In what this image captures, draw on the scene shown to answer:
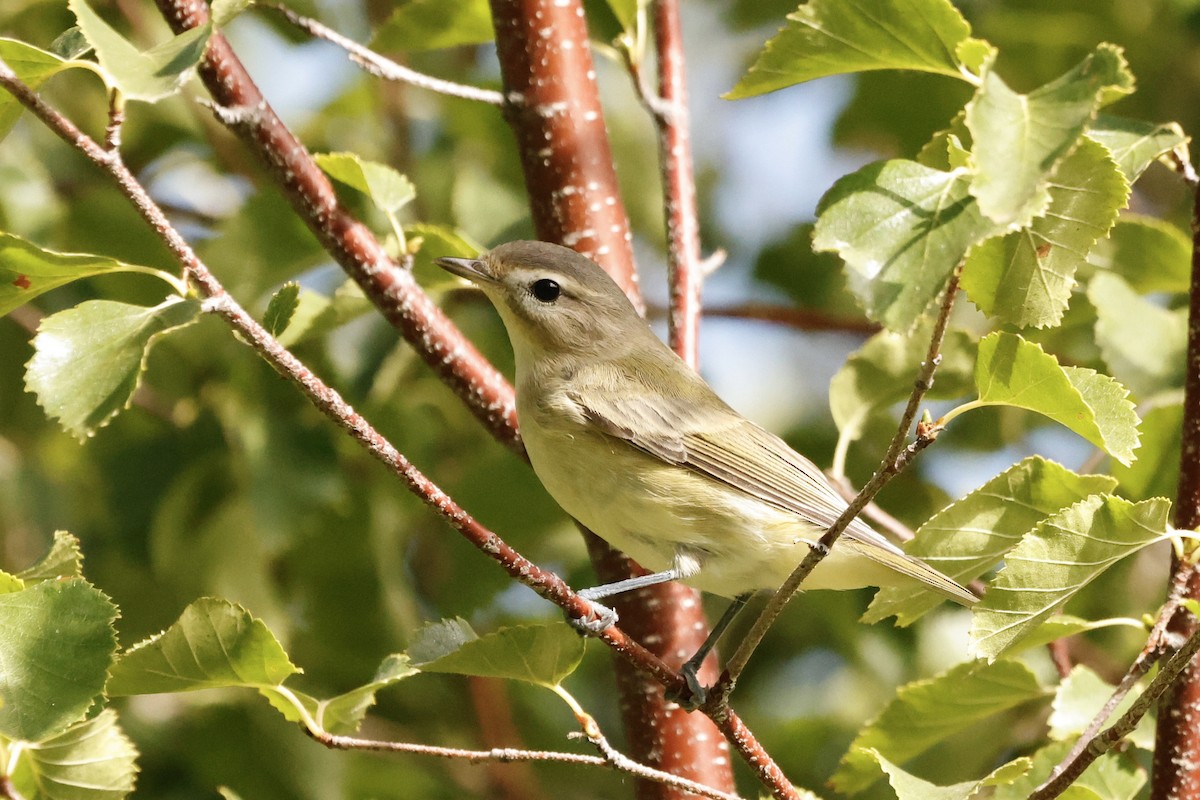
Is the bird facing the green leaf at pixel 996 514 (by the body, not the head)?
no

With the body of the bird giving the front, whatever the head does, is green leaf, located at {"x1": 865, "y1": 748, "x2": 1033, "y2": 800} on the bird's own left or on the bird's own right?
on the bird's own left

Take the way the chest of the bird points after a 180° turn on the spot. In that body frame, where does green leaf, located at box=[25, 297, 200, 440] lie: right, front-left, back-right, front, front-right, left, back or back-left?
back-right

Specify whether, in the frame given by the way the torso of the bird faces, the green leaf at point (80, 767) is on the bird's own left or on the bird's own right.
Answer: on the bird's own left

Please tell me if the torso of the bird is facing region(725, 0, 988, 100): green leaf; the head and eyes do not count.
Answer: no

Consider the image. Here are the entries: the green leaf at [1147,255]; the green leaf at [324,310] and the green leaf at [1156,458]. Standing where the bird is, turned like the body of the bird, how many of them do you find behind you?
2

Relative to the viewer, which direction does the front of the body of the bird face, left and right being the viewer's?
facing to the left of the viewer

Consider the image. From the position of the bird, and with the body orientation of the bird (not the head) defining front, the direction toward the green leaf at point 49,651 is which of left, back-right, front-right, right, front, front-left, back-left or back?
front-left

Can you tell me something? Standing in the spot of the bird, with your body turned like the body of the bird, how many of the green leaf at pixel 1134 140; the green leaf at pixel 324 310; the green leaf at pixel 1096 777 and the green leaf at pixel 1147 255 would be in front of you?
1

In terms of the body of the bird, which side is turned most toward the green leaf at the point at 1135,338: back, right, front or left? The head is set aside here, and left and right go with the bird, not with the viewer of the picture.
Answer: back

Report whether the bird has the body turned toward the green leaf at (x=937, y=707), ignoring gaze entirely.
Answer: no

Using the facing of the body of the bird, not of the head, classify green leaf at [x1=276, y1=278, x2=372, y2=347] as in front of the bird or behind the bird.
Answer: in front

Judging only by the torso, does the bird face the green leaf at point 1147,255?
no
